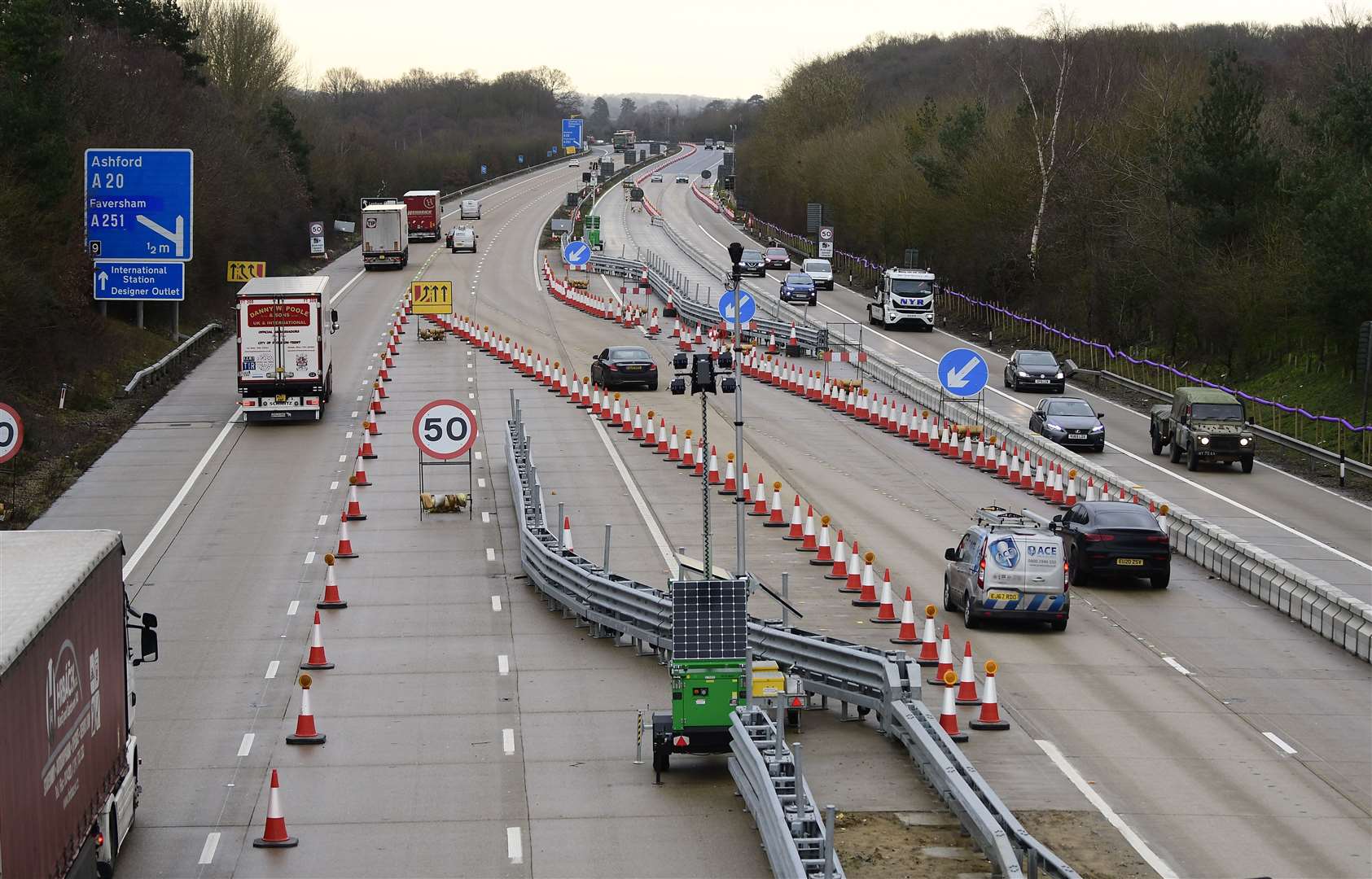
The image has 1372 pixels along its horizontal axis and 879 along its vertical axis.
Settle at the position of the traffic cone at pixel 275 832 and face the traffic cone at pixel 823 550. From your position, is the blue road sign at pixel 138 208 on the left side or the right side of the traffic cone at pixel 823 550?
left

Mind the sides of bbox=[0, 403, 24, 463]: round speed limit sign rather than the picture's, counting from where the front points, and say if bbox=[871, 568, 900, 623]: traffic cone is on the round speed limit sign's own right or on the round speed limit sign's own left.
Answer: on the round speed limit sign's own left

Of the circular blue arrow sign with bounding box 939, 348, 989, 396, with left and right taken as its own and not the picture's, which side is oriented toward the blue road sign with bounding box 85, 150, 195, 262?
right

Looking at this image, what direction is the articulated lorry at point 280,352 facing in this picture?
away from the camera

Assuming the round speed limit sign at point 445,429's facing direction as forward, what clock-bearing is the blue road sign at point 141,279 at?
The blue road sign is roughly at 5 o'clock from the round speed limit sign.

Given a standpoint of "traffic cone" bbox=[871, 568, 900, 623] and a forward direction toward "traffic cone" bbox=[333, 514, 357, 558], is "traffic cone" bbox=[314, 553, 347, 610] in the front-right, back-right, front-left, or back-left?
front-left

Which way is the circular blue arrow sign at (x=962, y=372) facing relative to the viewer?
toward the camera

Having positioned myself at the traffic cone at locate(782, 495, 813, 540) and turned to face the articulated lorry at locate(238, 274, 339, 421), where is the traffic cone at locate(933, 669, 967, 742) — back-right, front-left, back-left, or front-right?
back-left

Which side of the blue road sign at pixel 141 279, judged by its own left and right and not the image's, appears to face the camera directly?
front

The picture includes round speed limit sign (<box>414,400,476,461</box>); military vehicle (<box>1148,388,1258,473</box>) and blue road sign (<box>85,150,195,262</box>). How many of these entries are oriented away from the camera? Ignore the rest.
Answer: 0

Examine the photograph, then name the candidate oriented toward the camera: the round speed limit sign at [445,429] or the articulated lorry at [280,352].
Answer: the round speed limit sign

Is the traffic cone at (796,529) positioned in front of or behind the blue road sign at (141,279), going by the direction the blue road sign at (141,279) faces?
in front

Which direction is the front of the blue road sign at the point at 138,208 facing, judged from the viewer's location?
facing the viewer

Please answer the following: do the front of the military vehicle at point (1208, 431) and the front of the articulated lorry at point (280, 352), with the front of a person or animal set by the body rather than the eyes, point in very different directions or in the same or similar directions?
very different directions

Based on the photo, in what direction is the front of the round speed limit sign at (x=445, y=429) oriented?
toward the camera

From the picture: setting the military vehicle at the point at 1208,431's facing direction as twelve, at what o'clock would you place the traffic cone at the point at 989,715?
The traffic cone is roughly at 12 o'clock from the military vehicle.

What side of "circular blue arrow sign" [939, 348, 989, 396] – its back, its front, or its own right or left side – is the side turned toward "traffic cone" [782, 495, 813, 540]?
front
